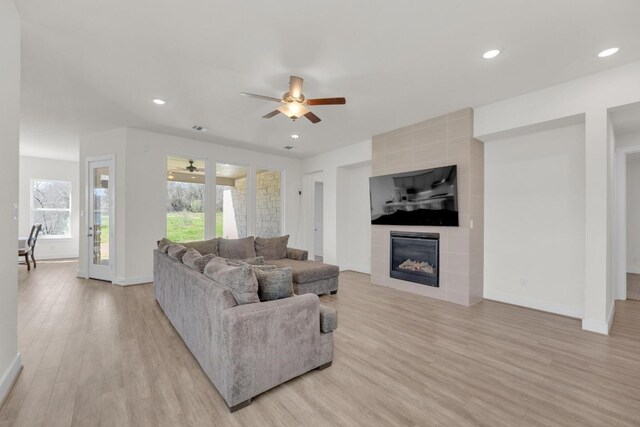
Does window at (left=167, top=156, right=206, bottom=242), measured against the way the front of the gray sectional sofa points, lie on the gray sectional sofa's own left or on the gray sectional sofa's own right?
on the gray sectional sofa's own left

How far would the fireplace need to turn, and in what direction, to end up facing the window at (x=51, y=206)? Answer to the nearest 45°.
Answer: approximately 45° to its right

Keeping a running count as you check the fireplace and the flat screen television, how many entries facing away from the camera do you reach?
0

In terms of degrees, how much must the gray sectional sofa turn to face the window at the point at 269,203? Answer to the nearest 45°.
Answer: approximately 45° to its left

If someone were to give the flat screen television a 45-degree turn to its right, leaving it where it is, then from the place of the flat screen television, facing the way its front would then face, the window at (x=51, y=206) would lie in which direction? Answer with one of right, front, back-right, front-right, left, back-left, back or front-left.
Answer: front

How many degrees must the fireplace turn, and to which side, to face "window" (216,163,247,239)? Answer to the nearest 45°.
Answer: approximately 45° to its right

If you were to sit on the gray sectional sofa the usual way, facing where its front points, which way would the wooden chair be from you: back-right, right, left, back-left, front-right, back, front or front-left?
left

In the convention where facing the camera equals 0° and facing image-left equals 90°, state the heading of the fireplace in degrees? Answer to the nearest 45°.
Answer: approximately 45°

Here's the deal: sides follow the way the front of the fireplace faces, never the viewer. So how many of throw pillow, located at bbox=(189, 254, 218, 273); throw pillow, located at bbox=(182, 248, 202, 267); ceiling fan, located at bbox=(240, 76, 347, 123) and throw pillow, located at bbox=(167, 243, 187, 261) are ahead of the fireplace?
4

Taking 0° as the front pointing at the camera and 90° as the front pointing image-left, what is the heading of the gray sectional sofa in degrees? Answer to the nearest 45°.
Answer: approximately 225°

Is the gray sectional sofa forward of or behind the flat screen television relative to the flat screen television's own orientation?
forward

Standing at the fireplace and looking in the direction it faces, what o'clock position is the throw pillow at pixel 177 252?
The throw pillow is roughly at 12 o'clock from the fireplace.

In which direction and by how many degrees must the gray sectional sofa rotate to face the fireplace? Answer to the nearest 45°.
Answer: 0° — it already faces it
